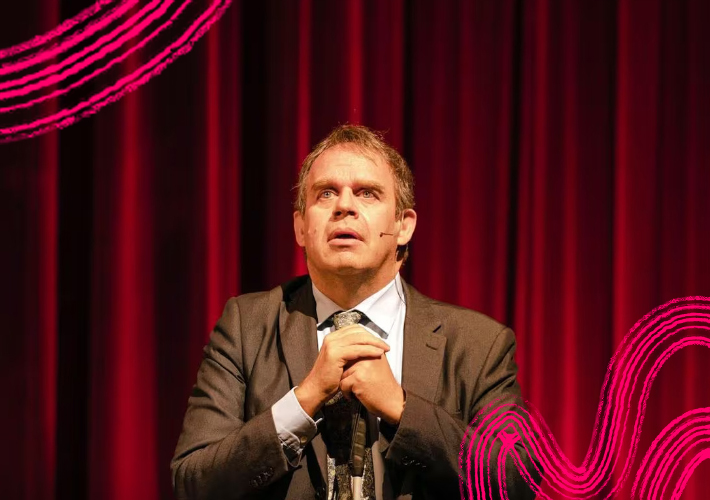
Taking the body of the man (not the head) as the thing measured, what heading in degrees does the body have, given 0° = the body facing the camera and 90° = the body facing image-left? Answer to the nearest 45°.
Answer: approximately 0°
